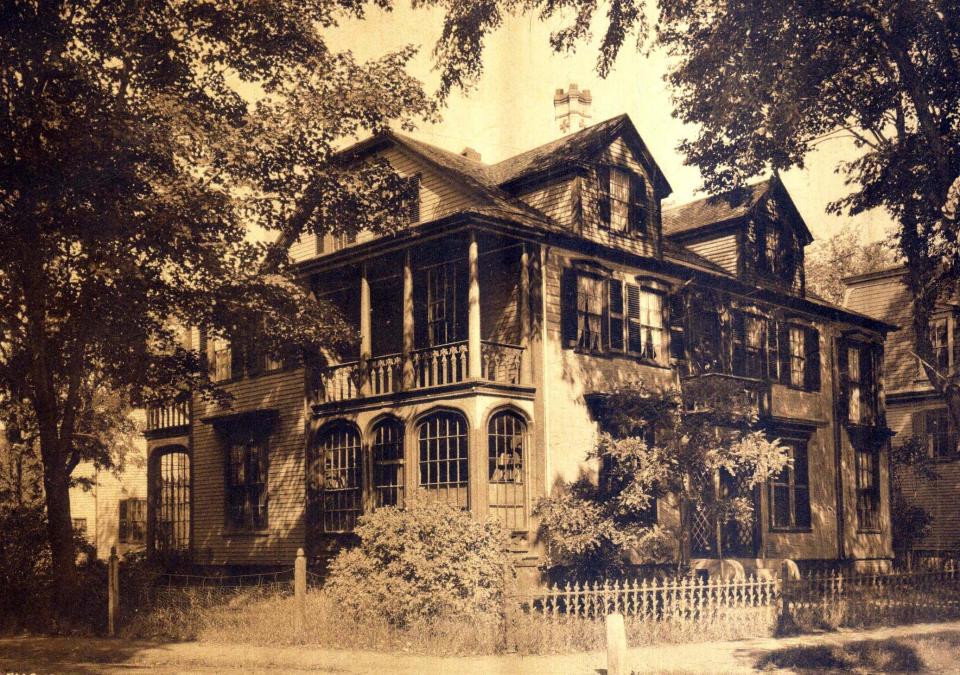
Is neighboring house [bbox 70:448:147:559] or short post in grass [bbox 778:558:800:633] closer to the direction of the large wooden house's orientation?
the short post in grass

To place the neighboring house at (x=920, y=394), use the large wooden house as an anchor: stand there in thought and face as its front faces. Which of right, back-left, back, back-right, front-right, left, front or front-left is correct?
left

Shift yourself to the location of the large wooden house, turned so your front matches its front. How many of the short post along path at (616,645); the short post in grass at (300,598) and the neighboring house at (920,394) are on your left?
1

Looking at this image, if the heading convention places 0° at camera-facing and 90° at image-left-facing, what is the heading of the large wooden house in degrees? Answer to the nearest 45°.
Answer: approximately 315°

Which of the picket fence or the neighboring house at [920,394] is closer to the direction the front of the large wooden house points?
the picket fence

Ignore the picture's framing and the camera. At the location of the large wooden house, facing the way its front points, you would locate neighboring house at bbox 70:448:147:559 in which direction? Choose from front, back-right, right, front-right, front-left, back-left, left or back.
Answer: back

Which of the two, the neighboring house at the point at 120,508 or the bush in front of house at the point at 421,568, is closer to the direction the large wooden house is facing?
the bush in front of house

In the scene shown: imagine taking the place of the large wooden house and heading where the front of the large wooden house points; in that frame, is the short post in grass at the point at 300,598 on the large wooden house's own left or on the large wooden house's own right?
on the large wooden house's own right
